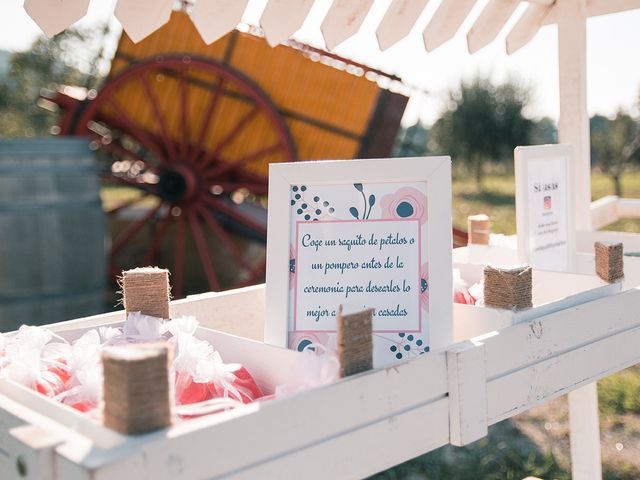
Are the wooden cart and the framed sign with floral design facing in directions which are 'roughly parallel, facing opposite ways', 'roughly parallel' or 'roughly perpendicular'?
roughly perpendicular

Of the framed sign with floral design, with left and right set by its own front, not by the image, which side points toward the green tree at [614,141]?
back

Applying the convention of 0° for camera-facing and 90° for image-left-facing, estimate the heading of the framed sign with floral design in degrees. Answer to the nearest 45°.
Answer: approximately 0°

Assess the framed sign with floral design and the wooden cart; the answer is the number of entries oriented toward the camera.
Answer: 1
